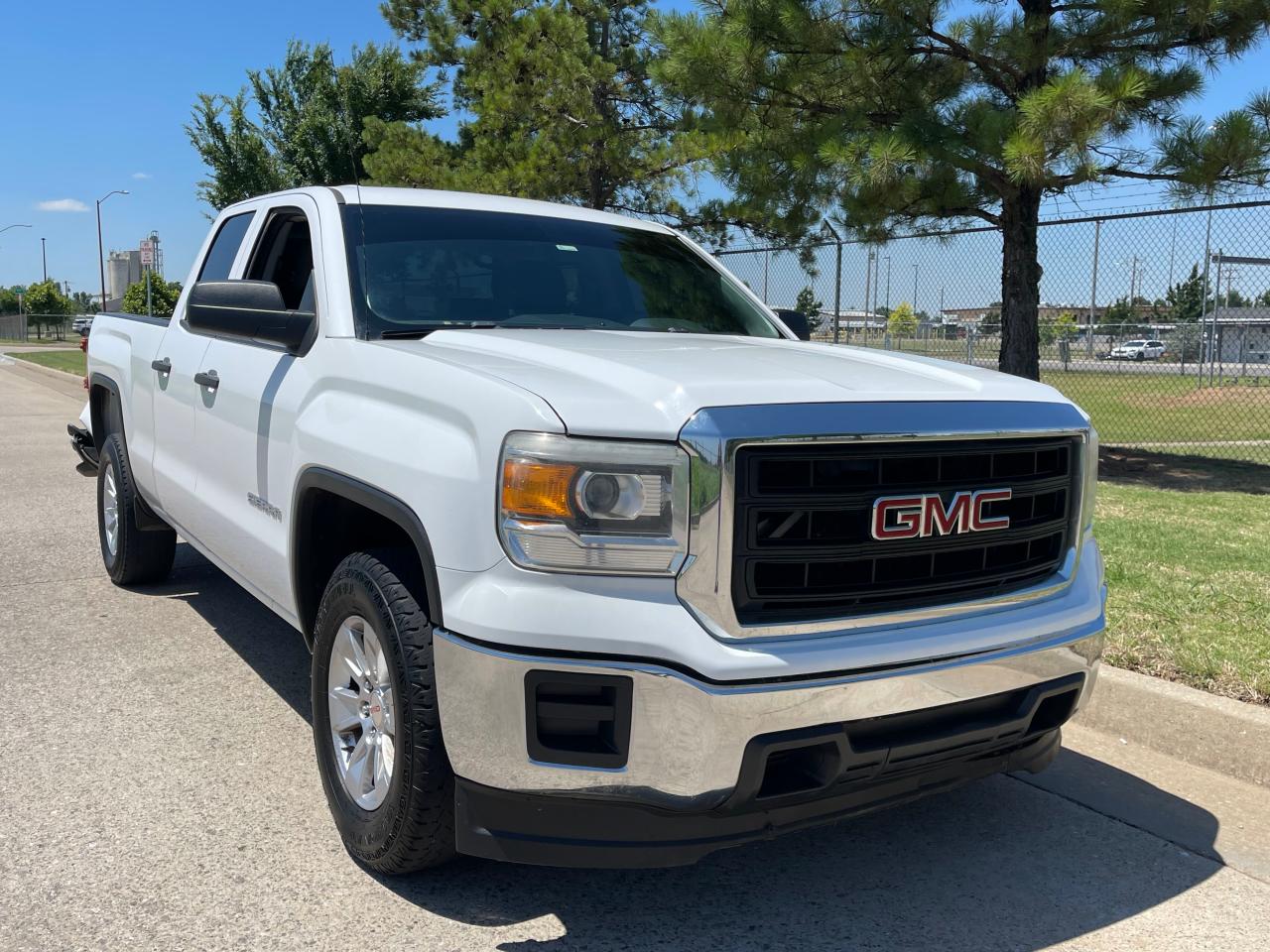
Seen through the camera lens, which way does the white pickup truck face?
facing the viewer and to the right of the viewer

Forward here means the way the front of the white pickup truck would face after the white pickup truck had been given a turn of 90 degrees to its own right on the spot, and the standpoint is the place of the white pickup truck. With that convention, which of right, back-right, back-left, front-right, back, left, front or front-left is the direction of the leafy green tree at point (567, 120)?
back-right

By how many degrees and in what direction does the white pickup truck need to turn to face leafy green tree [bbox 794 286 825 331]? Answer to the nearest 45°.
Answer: approximately 135° to its left

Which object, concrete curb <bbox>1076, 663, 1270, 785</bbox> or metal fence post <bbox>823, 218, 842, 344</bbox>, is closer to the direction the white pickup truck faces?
the concrete curb

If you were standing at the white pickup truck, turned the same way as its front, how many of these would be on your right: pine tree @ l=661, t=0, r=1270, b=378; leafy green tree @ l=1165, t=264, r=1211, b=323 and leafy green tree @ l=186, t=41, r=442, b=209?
0

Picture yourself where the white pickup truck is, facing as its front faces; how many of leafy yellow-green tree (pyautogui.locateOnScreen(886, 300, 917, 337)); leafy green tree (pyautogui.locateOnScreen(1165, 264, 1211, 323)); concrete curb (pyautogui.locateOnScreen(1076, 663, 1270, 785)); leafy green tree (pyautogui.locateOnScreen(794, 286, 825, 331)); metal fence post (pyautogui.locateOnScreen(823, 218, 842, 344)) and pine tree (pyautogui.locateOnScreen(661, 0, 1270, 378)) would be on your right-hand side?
0

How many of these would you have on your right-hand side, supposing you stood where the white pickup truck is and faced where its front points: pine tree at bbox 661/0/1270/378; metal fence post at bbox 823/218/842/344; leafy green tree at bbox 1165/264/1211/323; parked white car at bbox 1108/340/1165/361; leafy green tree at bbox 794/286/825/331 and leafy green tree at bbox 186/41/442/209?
0

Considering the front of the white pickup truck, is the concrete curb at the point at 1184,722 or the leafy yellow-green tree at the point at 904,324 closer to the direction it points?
the concrete curb

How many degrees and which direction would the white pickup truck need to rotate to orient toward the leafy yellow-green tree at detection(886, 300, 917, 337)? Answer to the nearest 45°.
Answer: approximately 135° to its left

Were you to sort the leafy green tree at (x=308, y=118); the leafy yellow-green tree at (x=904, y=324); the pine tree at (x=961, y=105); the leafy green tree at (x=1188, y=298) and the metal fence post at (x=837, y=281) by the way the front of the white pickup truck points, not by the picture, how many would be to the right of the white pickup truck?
0

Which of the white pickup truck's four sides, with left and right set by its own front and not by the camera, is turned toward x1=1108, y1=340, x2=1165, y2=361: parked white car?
left

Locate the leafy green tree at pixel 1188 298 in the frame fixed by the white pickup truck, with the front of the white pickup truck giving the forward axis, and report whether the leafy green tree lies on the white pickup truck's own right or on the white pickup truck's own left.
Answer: on the white pickup truck's own left

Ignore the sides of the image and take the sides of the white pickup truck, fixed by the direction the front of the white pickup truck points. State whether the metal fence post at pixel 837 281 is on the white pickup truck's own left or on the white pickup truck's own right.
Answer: on the white pickup truck's own left
